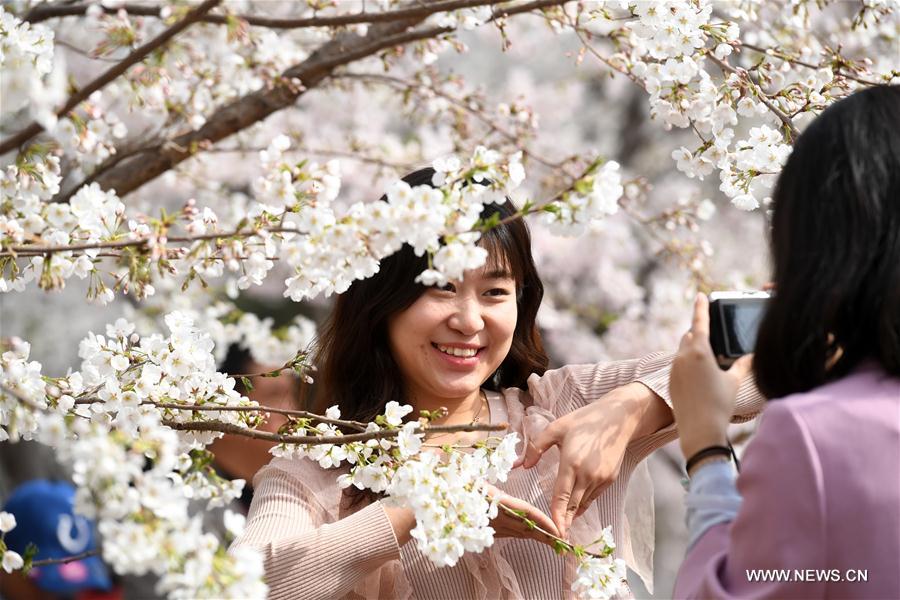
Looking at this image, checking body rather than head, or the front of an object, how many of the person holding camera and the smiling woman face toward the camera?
1

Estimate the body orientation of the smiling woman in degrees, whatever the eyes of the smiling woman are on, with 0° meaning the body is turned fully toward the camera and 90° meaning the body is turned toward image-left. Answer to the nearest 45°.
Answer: approximately 0°

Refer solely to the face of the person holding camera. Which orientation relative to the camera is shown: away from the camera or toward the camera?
away from the camera

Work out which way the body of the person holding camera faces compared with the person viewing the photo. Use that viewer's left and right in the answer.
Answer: facing away from the viewer and to the left of the viewer

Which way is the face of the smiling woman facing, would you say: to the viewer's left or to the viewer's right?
to the viewer's right

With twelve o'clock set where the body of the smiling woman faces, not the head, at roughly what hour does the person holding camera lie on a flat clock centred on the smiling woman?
The person holding camera is roughly at 11 o'clock from the smiling woman.

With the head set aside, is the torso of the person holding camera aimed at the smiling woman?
yes
